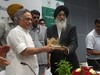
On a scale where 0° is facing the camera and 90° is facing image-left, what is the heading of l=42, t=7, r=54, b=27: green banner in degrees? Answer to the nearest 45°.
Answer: approximately 0°
